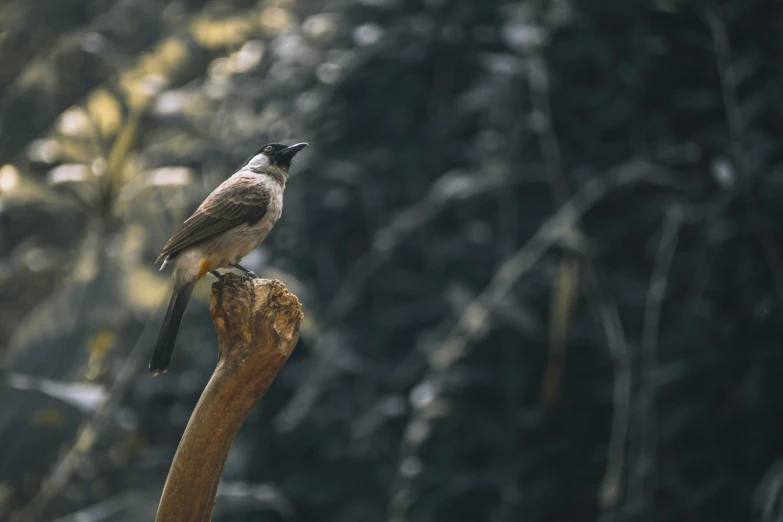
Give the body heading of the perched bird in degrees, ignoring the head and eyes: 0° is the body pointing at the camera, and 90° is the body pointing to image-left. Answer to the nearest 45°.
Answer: approximately 270°
